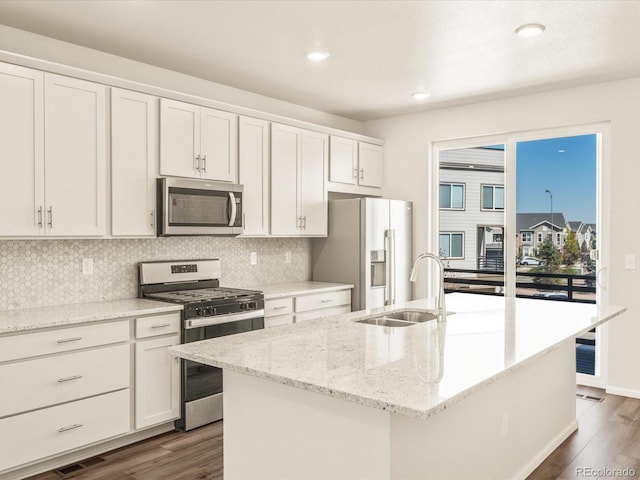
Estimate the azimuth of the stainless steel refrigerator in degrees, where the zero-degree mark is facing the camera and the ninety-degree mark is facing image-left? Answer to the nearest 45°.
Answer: approximately 315°

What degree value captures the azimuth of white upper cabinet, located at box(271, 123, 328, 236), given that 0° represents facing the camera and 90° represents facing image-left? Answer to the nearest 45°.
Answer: approximately 315°

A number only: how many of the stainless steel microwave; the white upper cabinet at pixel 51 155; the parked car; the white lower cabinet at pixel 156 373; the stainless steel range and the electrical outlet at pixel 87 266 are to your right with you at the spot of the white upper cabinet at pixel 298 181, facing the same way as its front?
5

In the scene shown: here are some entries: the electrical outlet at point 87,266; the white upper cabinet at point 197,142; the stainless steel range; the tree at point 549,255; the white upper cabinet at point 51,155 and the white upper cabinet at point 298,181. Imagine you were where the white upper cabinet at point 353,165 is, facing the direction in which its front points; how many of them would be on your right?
5

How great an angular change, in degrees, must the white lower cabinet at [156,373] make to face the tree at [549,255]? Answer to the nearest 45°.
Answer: approximately 45° to its left

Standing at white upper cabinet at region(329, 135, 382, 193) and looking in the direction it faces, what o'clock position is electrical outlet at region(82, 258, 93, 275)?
The electrical outlet is roughly at 3 o'clock from the white upper cabinet.

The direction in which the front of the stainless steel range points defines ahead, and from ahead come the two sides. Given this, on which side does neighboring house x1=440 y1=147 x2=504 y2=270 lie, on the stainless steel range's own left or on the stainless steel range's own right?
on the stainless steel range's own left

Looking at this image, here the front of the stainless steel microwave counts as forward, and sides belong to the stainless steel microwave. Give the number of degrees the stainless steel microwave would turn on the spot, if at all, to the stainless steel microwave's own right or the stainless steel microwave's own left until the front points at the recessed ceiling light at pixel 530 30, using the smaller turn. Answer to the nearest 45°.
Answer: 0° — it already faces it
